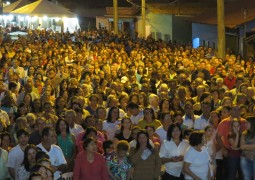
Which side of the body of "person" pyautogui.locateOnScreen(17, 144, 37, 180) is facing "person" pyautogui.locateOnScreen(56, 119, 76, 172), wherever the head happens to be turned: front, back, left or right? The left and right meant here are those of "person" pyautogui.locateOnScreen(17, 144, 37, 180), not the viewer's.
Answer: left

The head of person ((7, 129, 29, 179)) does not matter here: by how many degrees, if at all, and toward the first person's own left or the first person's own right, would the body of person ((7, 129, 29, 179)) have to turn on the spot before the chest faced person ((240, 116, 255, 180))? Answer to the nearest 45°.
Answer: approximately 45° to the first person's own left

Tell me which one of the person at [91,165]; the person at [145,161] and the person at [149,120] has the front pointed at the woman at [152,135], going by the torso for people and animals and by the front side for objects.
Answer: the person at [149,120]

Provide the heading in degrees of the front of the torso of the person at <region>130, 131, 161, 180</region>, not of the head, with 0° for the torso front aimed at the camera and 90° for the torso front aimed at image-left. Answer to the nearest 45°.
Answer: approximately 0°

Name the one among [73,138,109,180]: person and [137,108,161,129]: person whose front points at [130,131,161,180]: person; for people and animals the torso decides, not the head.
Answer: [137,108,161,129]: person

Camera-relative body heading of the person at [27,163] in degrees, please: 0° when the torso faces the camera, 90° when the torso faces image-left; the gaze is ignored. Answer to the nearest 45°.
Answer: approximately 315°

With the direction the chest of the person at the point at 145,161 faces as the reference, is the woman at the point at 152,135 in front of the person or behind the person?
behind

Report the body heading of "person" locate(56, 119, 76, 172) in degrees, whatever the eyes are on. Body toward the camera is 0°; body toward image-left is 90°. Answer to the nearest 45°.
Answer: approximately 0°
